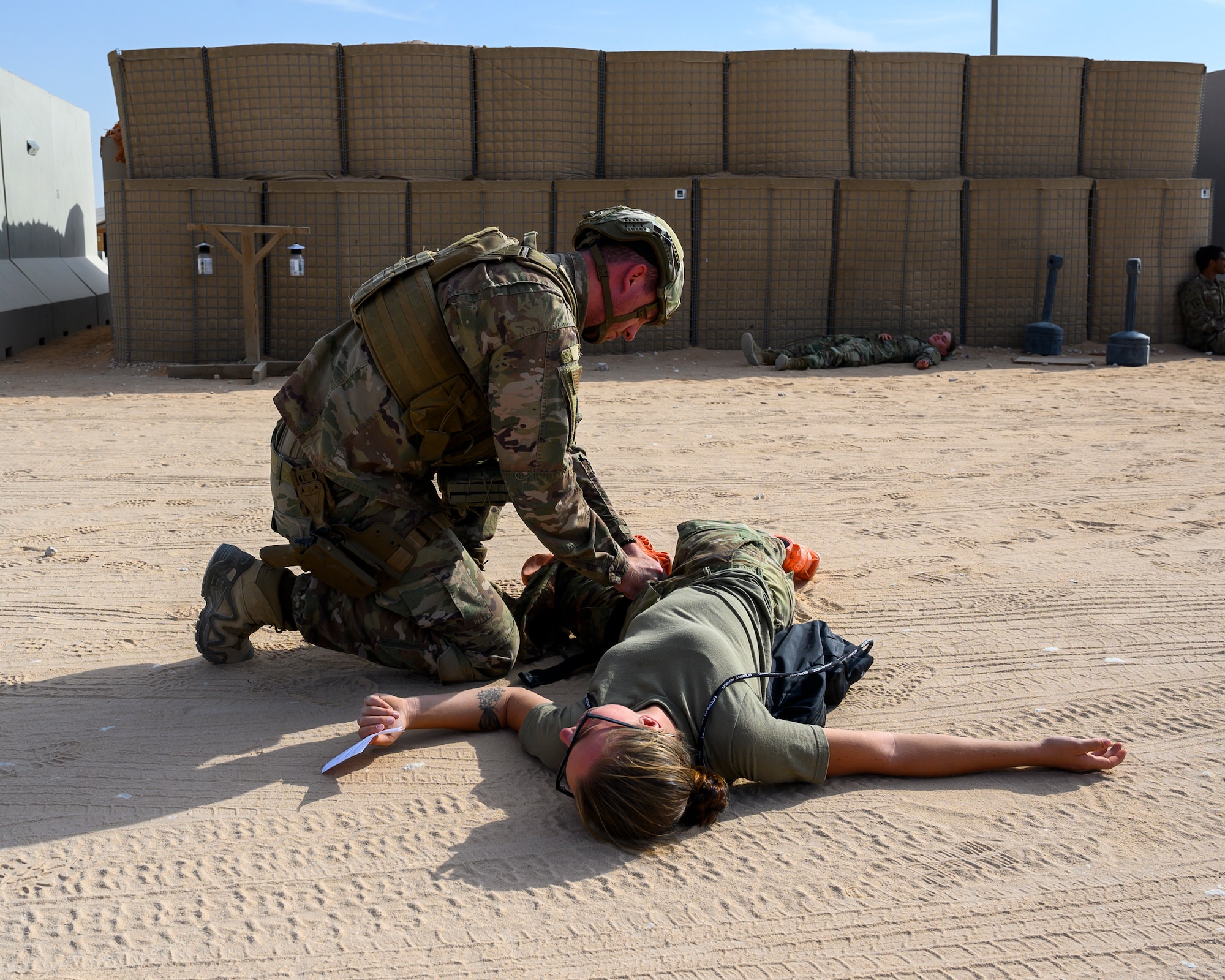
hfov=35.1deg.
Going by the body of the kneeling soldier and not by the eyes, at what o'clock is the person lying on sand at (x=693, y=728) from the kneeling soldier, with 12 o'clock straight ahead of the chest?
The person lying on sand is roughly at 2 o'clock from the kneeling soldier.

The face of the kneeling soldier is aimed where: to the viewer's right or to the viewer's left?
to the viewer's right

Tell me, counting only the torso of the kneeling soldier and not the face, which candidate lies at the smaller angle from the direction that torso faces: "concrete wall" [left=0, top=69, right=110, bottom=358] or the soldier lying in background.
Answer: the soldier lying in background

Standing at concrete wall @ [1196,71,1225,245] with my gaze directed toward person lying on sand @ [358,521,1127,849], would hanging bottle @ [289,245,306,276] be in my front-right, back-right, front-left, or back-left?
front-right

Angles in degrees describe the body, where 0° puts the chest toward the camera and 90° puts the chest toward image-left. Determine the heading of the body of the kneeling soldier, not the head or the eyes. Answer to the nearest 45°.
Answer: approximately 270°

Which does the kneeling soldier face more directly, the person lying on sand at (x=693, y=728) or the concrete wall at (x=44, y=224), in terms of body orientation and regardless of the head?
the person lying on sand

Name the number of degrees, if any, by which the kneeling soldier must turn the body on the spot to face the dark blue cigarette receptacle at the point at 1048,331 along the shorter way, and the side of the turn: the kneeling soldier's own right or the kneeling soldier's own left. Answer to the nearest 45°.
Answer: approximately 45° to the kneeling soldier's own left

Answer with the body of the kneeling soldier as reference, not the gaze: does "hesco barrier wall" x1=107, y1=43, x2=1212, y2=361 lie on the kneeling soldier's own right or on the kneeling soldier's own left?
on the kneeling soldier's own left
